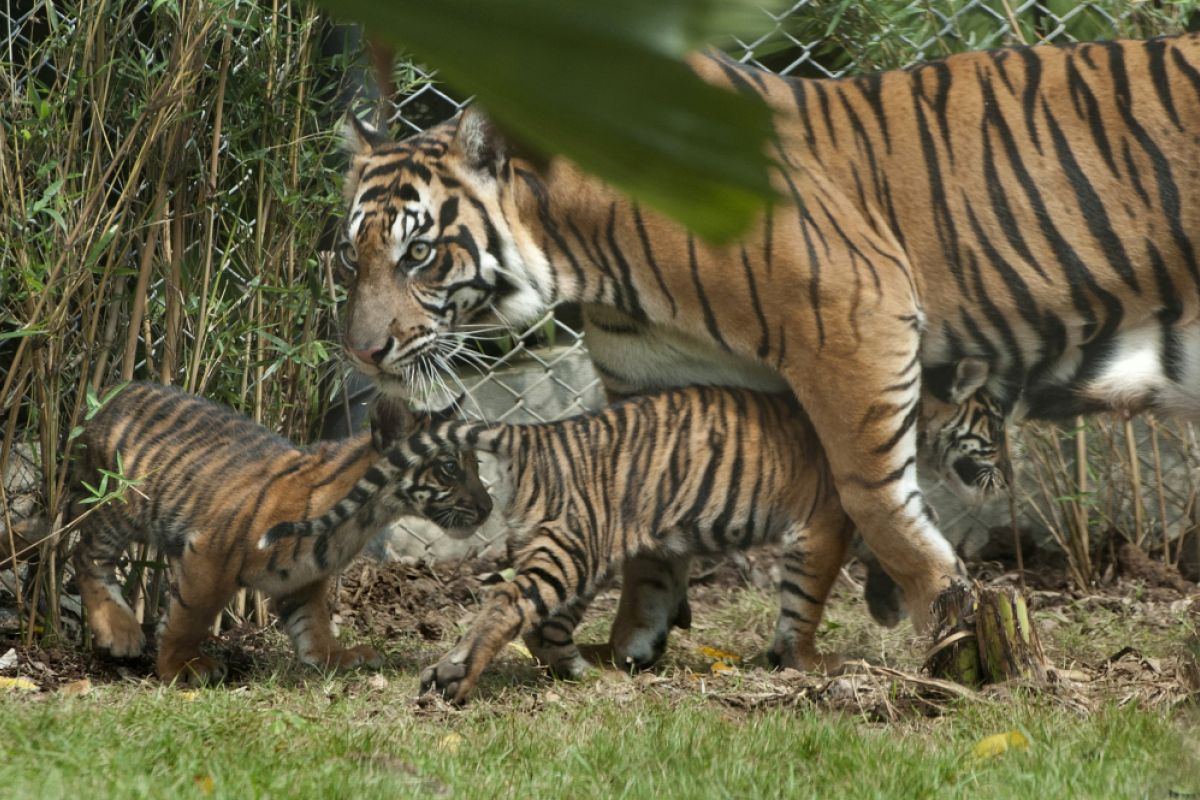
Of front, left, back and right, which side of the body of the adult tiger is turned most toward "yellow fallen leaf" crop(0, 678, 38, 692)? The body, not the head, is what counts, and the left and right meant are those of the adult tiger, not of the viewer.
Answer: front

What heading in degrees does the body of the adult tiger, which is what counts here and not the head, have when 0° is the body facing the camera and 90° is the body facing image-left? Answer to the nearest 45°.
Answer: approximately 90°

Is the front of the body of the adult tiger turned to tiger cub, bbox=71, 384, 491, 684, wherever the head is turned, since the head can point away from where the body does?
yes

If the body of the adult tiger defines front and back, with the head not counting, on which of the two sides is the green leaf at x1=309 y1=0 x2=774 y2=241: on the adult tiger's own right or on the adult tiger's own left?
on the adult tiger's own left
